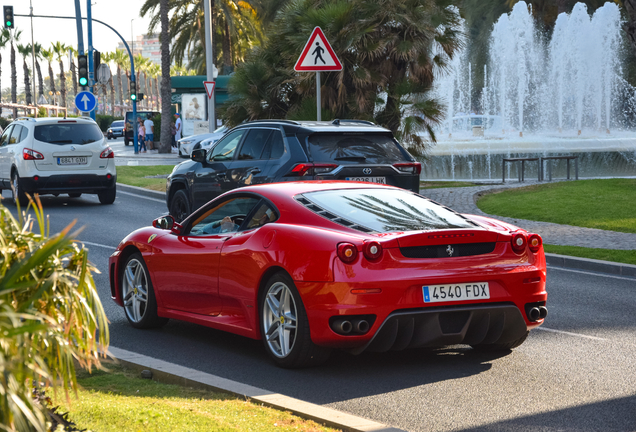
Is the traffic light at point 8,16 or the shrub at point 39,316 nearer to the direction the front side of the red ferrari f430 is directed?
the traffic light

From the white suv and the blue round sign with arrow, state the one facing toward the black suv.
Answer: the blue round sign with arrow

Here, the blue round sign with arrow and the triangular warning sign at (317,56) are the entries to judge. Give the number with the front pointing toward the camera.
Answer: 2

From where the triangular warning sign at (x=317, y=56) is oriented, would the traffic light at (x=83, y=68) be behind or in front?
behind

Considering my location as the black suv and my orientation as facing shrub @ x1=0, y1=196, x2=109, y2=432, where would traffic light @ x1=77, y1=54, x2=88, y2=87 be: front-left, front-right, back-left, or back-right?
back-right

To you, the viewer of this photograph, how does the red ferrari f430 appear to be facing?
facing away from the viewer and to the left of the viewer

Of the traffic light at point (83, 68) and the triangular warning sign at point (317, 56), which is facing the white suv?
the traffic light

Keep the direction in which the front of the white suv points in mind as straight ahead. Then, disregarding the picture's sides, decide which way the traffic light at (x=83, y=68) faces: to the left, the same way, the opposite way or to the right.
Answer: the opposite way

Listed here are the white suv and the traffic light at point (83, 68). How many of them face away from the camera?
1

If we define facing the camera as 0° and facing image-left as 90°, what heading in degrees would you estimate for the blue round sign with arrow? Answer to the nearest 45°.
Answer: approximately 0°

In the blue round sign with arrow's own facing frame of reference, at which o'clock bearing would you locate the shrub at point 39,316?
The shrub is roughly at 12 o'clock from the blue round sign with arrow.

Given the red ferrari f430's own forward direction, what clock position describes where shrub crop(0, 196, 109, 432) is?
The shrub is roughly at 8 o'clock from the red ferrari f430.

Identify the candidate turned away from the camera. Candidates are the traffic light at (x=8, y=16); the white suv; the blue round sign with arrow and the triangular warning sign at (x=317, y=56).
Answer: the white suv

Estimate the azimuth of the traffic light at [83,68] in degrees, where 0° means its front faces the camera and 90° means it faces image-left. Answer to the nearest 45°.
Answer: approximately 0°

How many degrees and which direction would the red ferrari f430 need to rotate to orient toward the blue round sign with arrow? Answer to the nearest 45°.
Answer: approximately 45° to its right

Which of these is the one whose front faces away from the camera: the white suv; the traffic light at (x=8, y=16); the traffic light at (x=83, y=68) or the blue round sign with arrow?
the white suv

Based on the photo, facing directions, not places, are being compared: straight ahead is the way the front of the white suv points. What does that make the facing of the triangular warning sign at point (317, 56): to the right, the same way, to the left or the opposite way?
the opposite way
